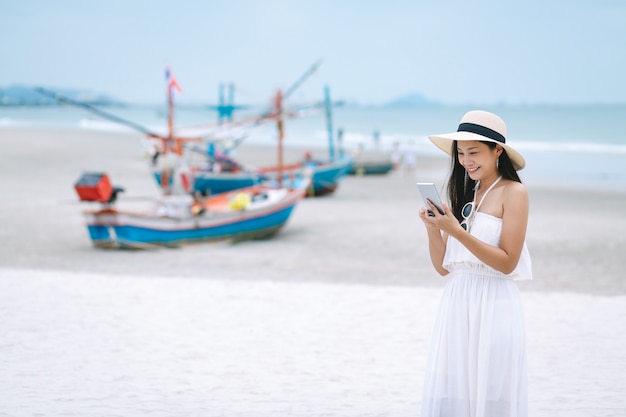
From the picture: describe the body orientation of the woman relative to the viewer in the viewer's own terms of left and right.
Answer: facing the viewer and to the left of the viewer

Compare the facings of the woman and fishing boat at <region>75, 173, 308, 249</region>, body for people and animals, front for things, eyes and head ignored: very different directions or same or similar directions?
very different directions

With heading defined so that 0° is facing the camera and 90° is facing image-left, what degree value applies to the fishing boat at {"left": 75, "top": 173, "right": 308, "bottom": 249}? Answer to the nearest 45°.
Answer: approximately 225°

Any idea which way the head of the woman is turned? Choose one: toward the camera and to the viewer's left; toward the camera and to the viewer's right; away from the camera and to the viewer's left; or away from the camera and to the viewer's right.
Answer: toward the camera and to the viewer's left

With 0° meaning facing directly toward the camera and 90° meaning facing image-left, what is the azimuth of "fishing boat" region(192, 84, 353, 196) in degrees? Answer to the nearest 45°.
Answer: approximately 270°

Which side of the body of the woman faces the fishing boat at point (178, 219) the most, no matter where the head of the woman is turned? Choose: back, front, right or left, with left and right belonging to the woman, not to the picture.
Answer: right

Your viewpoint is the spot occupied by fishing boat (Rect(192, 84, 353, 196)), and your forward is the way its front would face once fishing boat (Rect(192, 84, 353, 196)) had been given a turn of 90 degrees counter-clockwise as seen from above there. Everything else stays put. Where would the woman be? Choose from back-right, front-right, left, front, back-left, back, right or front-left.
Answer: back

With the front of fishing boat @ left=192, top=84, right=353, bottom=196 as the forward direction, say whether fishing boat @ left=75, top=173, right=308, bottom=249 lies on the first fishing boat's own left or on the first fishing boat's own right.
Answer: on the first fishing boat's own right

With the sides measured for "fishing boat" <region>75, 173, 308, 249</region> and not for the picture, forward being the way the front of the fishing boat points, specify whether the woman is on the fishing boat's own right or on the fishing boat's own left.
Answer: on the fishing boat's own right

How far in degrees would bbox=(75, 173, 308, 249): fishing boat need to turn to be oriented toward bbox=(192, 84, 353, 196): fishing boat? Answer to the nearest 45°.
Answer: approximately 45° to its left
